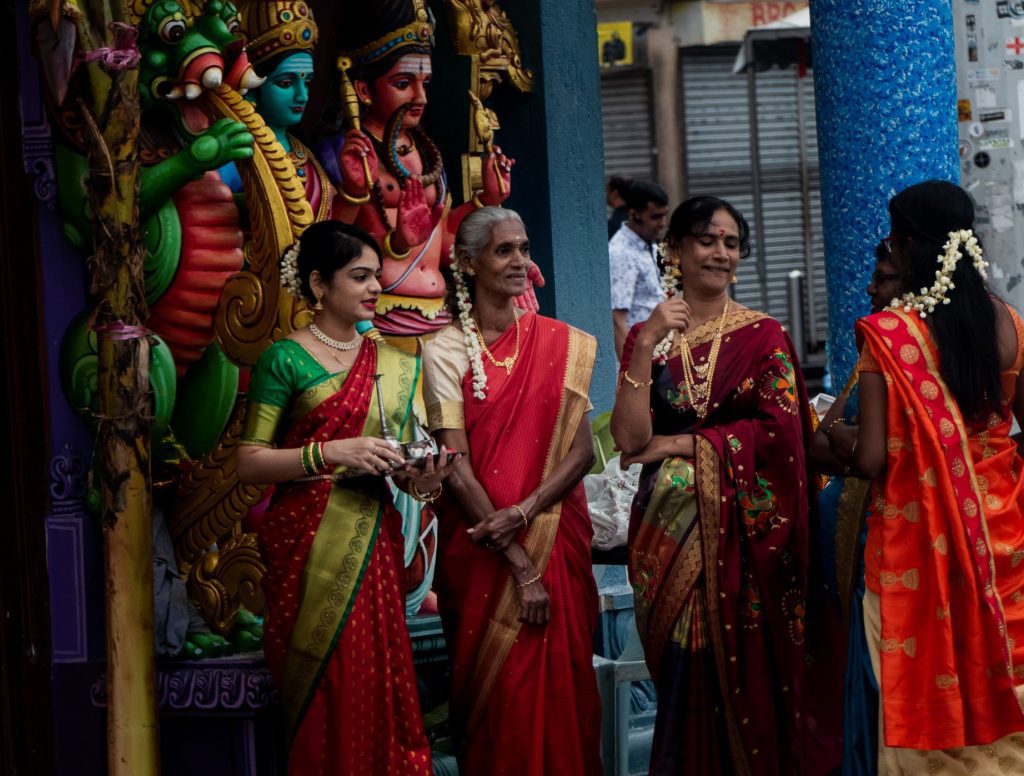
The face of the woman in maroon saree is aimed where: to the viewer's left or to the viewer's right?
to the viewer's right

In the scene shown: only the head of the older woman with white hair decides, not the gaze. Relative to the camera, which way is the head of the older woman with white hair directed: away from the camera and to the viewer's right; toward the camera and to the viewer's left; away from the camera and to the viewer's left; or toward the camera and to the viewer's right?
toward the camera and to the viewer's right

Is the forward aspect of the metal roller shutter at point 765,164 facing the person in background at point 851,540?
yes

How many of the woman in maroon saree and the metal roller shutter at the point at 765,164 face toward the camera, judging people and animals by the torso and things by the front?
2

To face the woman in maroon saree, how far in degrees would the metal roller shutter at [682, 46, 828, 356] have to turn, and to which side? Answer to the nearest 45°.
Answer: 0° — it already faces them

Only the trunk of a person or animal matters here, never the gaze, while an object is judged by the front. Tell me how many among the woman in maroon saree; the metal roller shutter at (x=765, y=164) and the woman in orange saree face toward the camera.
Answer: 2

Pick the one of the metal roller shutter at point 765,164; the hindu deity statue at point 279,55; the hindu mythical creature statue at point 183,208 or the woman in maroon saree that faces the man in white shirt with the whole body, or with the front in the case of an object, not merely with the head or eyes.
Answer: the metal roller shutter

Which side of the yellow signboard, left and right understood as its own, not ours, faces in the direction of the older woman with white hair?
front

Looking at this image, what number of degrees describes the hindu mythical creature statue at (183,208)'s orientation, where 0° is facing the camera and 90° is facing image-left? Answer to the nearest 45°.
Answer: approximately 315°
